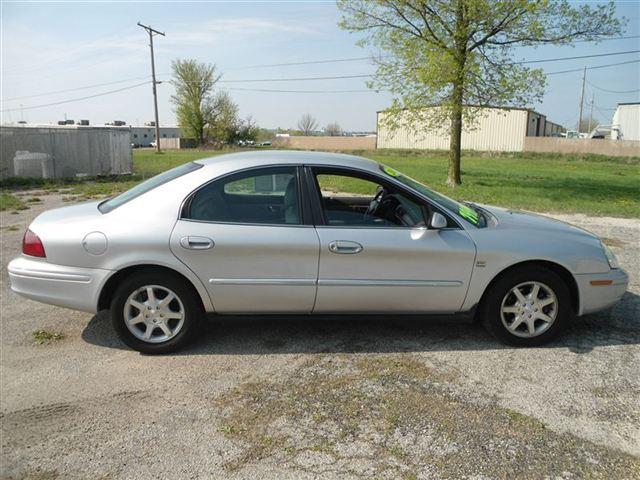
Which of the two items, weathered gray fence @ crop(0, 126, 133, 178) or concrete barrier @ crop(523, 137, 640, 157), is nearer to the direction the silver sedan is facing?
the concrete barrier

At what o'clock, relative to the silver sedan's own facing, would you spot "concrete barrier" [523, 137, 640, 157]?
The concrete barrier is roughly at 10 o'clock from the silver sedan.

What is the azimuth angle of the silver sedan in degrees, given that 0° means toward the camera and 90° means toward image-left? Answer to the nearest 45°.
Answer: approximately 270°

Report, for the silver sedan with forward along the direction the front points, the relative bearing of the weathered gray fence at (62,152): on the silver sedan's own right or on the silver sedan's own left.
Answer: on the silver sedan's own left
